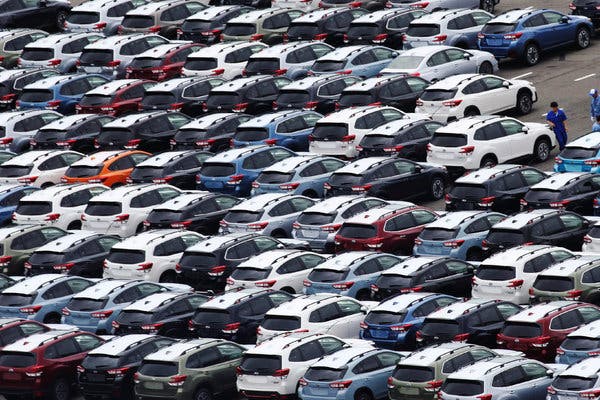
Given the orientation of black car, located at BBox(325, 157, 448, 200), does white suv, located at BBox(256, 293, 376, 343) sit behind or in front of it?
behind

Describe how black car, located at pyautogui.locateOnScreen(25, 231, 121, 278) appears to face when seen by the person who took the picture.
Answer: facing away from the viewer and to the right of the viewer

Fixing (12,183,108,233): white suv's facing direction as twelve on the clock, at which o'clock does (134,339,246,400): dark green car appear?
The dark green car is roughly at 4 o'clock from the white suv.

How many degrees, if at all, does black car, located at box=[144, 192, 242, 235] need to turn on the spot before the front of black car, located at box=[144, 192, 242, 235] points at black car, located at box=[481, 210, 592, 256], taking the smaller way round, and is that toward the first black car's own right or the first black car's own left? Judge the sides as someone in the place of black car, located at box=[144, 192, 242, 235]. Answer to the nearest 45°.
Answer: approximately 90° to the first black car's own right

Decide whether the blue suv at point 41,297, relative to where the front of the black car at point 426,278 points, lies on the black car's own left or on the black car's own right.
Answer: on the black car's own left

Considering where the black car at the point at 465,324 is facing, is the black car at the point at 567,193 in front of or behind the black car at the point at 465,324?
in front

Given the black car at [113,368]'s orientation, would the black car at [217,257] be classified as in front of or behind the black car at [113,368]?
in front

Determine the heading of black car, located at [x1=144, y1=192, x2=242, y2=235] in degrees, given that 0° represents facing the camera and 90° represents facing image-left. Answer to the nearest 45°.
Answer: approximately 225°

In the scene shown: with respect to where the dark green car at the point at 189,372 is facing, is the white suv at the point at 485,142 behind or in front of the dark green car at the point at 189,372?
in front
